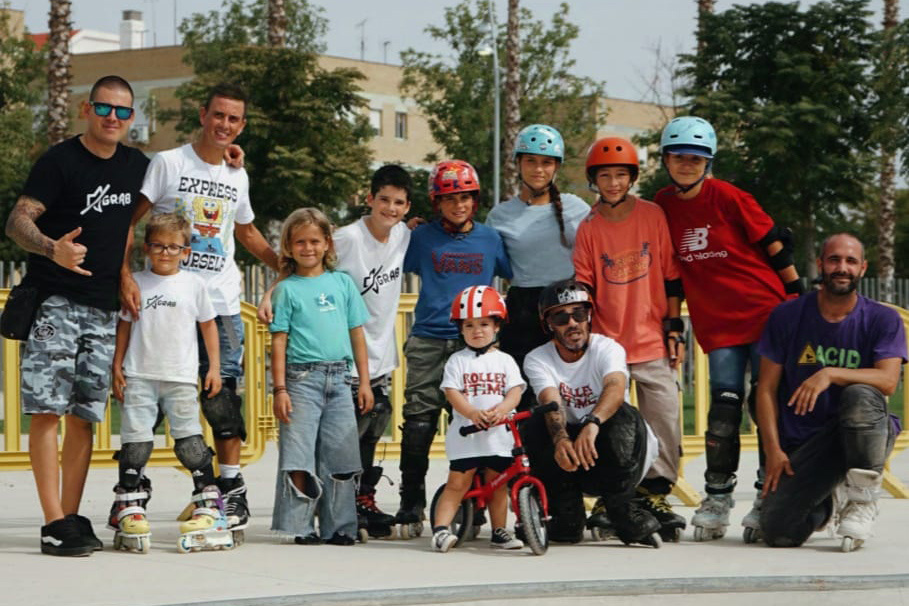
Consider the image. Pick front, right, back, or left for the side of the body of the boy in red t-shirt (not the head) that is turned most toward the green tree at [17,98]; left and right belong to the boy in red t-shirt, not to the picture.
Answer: right

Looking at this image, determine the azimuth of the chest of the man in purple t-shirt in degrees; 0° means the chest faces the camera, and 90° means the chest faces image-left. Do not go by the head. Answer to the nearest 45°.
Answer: approximately 0°

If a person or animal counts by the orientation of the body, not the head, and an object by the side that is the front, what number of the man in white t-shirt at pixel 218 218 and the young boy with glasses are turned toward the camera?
2

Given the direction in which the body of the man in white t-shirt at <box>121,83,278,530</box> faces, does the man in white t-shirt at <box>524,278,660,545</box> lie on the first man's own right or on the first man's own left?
on the first man's own left

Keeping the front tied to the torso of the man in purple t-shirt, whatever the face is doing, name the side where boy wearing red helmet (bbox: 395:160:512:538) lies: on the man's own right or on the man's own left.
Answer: on the man's own right

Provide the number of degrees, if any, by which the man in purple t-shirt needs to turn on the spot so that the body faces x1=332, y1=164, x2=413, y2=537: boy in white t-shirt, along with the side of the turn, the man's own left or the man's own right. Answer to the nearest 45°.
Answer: approximately 90° to the man's own right

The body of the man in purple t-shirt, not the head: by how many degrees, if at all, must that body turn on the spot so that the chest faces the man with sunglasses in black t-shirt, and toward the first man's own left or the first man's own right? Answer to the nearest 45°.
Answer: approximately 90° to the first man's own right
